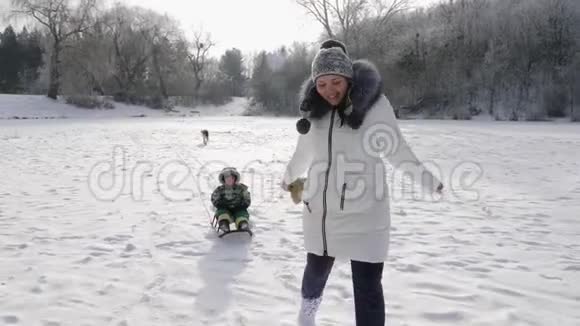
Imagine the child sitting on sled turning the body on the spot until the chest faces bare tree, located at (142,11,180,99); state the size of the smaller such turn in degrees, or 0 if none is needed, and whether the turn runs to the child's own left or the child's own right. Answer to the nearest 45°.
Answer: approximately 180°

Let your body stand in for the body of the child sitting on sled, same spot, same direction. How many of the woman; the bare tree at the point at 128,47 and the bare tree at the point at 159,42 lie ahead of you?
1

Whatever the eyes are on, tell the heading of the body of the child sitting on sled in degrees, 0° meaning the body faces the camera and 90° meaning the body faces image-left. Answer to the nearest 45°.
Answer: approximately 0°

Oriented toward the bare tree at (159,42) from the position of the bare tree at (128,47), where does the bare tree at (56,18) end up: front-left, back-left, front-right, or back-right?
back-right

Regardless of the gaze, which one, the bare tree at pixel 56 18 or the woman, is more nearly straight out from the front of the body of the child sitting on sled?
the woman

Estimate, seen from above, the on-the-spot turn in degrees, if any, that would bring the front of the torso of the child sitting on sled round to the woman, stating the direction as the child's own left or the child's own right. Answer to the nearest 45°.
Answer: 0° — they already face them

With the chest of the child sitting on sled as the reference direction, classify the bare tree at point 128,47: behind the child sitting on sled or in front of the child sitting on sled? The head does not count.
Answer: behind
